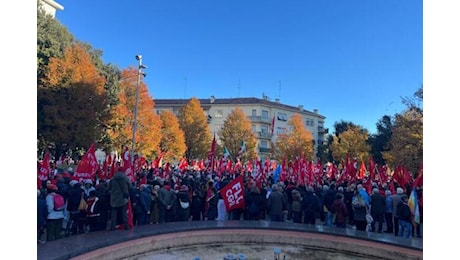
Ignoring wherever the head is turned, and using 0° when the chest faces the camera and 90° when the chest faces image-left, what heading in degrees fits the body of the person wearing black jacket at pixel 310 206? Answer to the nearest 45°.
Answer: approximately 180°

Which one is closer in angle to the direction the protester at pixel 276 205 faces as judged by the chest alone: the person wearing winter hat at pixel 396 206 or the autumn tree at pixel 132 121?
the autumn tree

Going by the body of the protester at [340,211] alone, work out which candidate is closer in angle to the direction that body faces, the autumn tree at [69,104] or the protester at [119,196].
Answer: the autumn tree

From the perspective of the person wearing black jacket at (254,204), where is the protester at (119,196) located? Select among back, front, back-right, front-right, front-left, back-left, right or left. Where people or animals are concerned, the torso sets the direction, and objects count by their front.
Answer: back-left

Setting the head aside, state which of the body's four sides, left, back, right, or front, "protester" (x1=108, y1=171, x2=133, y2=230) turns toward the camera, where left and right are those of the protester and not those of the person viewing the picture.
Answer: back

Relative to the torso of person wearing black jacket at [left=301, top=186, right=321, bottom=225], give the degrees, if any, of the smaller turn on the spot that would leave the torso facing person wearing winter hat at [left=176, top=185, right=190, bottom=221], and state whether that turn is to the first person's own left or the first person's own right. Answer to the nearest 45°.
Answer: approximately 90° to the first person's own left

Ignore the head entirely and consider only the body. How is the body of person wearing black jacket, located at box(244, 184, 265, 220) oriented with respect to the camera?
away from the camera

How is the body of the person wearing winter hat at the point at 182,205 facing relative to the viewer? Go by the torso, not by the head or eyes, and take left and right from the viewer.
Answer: facing away from the viewer

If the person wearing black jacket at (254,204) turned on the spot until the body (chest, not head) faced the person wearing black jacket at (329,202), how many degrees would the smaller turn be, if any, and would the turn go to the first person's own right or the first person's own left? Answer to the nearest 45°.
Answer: approximately 90° to the first person's own right

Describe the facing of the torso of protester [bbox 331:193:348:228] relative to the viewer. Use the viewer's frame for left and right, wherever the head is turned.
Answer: facing away from the viewer

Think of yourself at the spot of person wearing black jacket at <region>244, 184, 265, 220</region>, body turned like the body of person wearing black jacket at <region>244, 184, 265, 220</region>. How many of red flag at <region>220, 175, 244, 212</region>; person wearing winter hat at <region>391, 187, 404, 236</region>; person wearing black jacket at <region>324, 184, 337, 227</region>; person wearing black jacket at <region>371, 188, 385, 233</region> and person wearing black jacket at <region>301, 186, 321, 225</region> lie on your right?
4

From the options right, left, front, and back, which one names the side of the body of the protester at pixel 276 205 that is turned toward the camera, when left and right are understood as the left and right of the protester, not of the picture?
back
